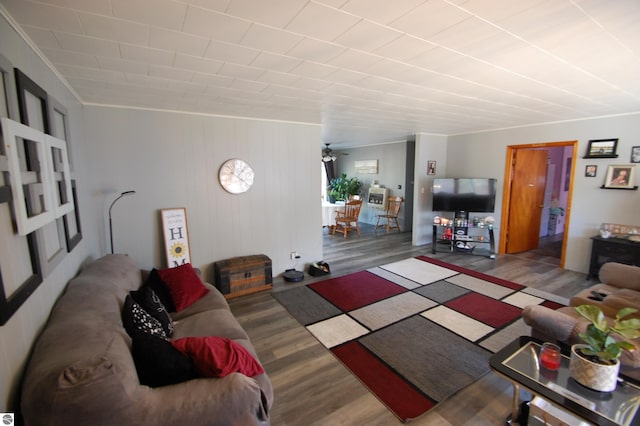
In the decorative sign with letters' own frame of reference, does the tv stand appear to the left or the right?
on its left

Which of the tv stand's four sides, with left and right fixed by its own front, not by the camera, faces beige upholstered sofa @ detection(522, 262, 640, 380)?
front

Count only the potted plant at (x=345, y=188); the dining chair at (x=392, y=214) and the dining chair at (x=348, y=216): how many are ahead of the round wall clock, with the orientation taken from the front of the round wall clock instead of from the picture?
0

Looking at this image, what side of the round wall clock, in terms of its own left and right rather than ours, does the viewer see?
front

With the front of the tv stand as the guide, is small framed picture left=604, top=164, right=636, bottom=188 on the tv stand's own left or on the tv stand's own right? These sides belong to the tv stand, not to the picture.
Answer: on the tv stand's own left

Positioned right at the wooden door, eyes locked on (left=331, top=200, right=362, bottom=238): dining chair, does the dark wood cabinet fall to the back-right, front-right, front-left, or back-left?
back-left

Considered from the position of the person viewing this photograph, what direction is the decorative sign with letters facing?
facing the viewer

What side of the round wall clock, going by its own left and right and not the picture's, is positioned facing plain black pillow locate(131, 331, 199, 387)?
front

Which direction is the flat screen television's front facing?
toward the camera

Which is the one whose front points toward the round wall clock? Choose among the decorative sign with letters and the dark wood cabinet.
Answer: the dark wood cabinet

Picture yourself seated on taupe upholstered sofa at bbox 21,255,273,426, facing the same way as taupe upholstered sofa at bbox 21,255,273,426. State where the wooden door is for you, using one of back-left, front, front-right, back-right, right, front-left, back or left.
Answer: front

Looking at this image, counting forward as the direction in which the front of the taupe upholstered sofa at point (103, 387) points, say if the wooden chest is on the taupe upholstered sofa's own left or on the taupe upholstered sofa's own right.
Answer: on the taupe upholstered sofa's own left

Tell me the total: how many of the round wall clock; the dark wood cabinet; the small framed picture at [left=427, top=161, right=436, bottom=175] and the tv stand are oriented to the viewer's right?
0

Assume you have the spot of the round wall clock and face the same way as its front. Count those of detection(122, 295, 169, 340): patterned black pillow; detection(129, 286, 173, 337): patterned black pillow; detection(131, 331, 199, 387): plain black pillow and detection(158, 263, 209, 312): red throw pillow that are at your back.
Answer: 0

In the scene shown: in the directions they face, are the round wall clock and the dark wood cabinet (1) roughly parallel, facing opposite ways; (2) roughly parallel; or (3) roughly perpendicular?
roughly perpendicular

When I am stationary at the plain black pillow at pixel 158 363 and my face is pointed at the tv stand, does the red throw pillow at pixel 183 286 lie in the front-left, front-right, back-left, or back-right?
front-left

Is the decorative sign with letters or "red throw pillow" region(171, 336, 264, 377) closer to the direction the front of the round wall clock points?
the red throw pillow

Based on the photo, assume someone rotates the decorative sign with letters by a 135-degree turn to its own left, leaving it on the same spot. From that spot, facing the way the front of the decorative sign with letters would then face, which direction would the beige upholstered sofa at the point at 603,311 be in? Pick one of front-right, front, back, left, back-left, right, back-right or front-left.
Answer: right

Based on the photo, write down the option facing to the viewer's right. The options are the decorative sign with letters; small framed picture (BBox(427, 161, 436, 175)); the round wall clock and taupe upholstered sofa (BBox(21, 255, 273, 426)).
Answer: the taupe upholstered sofa

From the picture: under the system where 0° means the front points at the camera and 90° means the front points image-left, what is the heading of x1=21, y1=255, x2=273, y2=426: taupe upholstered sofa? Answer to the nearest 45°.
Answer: approximately 270°

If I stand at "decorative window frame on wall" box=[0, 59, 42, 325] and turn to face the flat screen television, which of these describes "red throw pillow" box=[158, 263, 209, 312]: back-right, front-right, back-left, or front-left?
front-left

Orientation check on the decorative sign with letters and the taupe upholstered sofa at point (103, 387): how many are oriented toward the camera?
1
